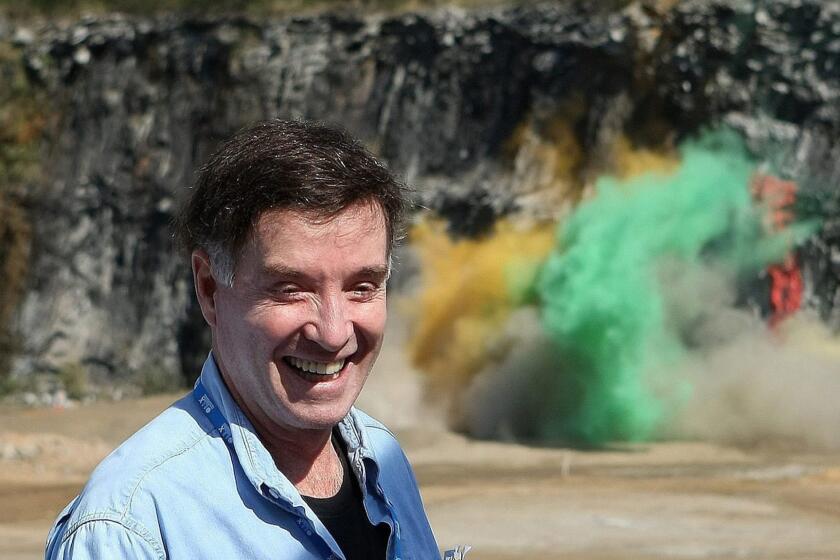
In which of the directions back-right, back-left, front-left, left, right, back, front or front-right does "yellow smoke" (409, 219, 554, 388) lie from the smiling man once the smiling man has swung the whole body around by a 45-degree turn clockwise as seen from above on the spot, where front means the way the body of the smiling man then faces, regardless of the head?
back

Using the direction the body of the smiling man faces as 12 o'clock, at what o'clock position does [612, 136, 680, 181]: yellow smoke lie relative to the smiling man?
The yellow smoke is roughly at 8 o'clock from the smiling man.

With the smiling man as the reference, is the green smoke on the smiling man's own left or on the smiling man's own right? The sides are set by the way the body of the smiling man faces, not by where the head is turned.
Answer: on the smiling man's own left

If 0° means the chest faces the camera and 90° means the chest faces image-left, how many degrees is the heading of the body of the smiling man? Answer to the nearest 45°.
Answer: approximately 315°
